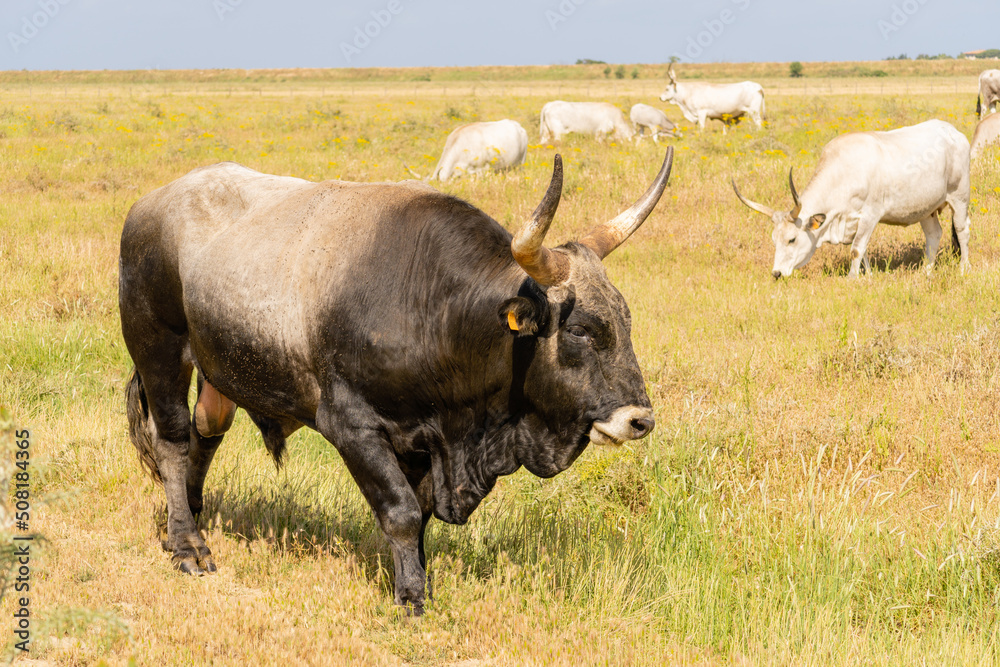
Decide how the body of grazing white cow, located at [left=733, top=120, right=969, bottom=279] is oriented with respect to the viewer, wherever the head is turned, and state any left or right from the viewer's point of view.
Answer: facing to the left of the viewer

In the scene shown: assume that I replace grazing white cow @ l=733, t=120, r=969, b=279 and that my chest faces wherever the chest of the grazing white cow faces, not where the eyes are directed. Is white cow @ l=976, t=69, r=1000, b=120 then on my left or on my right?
on my right

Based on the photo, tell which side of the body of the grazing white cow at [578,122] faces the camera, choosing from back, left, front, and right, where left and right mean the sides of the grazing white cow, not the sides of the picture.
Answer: right

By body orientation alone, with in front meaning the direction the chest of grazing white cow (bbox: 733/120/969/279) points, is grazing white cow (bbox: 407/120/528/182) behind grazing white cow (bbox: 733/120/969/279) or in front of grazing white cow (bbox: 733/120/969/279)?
in front

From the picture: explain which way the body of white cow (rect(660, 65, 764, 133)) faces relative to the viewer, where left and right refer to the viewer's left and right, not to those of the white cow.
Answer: facing to the left of the viewer

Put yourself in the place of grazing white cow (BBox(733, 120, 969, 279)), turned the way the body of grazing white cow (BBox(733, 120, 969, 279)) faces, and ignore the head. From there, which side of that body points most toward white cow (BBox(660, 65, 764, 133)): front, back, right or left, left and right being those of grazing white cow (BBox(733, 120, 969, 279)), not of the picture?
right

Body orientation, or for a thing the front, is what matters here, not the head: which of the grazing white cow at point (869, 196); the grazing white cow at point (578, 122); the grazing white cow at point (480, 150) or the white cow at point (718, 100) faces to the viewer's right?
the grazing white cow at point (578, 122)

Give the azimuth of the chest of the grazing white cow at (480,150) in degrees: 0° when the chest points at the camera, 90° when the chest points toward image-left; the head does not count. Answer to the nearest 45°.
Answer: approximately 90°
